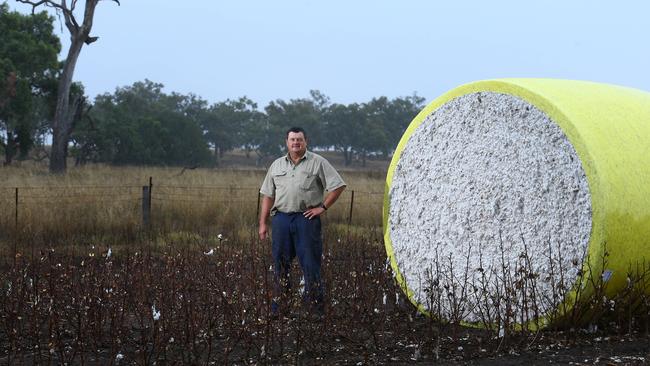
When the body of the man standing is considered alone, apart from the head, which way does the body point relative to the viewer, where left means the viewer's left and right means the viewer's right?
facing the viewer

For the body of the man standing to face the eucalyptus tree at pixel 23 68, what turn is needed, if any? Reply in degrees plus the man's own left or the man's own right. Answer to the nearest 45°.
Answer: approximately 135° to the man's own right

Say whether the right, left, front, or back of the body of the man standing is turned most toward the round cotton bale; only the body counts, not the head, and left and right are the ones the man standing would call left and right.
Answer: left

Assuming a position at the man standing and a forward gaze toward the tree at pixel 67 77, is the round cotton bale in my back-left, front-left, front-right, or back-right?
back-right

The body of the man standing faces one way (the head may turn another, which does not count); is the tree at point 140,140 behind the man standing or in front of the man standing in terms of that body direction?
behind

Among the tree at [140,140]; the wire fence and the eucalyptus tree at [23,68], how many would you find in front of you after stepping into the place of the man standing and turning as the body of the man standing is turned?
0

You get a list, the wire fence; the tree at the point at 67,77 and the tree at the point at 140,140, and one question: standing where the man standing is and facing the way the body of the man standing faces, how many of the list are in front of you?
0

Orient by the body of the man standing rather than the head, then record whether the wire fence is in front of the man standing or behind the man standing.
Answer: behind

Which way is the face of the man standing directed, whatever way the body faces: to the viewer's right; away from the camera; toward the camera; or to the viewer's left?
toward the camera
